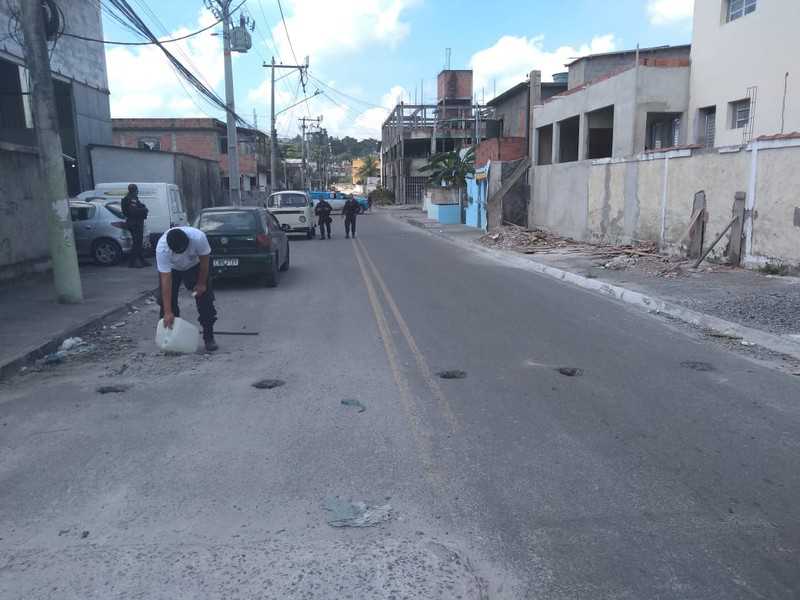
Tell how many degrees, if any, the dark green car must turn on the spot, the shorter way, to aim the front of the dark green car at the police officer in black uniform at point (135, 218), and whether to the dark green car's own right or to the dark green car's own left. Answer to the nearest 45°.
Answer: approximately 45° to the dark green car's own left

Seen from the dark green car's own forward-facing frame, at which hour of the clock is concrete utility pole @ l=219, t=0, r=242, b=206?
The concrete utility pole is roughly at 12 o'clock from the dark green car.

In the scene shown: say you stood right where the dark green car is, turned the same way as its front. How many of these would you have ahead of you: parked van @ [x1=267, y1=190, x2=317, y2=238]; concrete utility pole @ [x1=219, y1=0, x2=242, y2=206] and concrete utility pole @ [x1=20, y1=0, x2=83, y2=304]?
2

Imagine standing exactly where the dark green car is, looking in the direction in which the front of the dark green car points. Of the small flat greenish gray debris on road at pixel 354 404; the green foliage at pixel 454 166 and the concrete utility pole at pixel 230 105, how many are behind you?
1

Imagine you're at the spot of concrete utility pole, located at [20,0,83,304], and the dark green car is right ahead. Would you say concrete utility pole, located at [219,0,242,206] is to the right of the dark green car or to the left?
left

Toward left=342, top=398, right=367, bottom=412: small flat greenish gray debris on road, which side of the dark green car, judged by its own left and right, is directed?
back

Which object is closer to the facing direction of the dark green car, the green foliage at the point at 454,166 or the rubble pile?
the green foliage

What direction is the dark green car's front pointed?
away from the camera

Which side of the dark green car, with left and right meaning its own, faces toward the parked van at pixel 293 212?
front

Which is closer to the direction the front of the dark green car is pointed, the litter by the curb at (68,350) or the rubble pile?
the rubble pile

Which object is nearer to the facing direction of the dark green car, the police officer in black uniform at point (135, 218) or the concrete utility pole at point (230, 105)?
the concrete utility pole

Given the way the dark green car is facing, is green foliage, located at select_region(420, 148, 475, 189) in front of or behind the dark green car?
in front

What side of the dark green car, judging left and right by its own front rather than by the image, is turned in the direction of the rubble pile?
right
